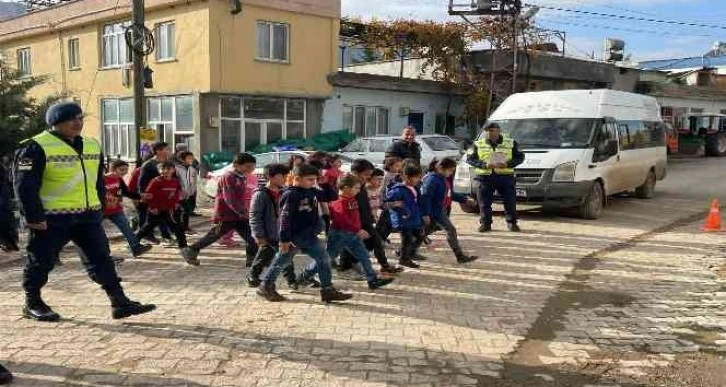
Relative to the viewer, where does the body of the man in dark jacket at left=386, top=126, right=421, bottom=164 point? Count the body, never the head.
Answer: toward the camera

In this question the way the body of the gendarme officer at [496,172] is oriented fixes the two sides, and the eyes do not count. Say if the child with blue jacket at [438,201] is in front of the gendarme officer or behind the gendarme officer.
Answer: in front

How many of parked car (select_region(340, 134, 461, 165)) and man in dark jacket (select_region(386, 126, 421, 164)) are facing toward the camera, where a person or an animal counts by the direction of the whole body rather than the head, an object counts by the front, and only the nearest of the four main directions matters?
1

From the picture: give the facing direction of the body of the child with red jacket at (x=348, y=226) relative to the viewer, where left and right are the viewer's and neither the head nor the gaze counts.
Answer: facing the viewer and to the right of the viewer

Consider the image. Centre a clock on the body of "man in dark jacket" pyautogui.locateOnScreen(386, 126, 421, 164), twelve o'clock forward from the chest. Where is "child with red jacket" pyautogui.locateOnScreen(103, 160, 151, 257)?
The child with red jacket is roughly at 2 o'clock from the man in dark jacket.

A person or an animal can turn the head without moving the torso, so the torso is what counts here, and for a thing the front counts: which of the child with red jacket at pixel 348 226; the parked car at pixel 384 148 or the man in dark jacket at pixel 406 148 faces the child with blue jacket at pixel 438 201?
the man in dark jacket

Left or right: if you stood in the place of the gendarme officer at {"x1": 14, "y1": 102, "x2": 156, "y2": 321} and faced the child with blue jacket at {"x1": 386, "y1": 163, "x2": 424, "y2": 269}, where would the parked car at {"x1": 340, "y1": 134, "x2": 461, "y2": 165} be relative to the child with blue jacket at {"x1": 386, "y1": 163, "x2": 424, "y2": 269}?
left

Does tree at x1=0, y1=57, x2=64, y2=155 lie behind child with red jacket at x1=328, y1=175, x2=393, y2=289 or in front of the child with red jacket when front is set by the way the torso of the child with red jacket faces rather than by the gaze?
behind

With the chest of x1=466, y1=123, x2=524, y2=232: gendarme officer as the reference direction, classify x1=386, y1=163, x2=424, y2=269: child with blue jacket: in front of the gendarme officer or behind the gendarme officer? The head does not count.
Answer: in front
